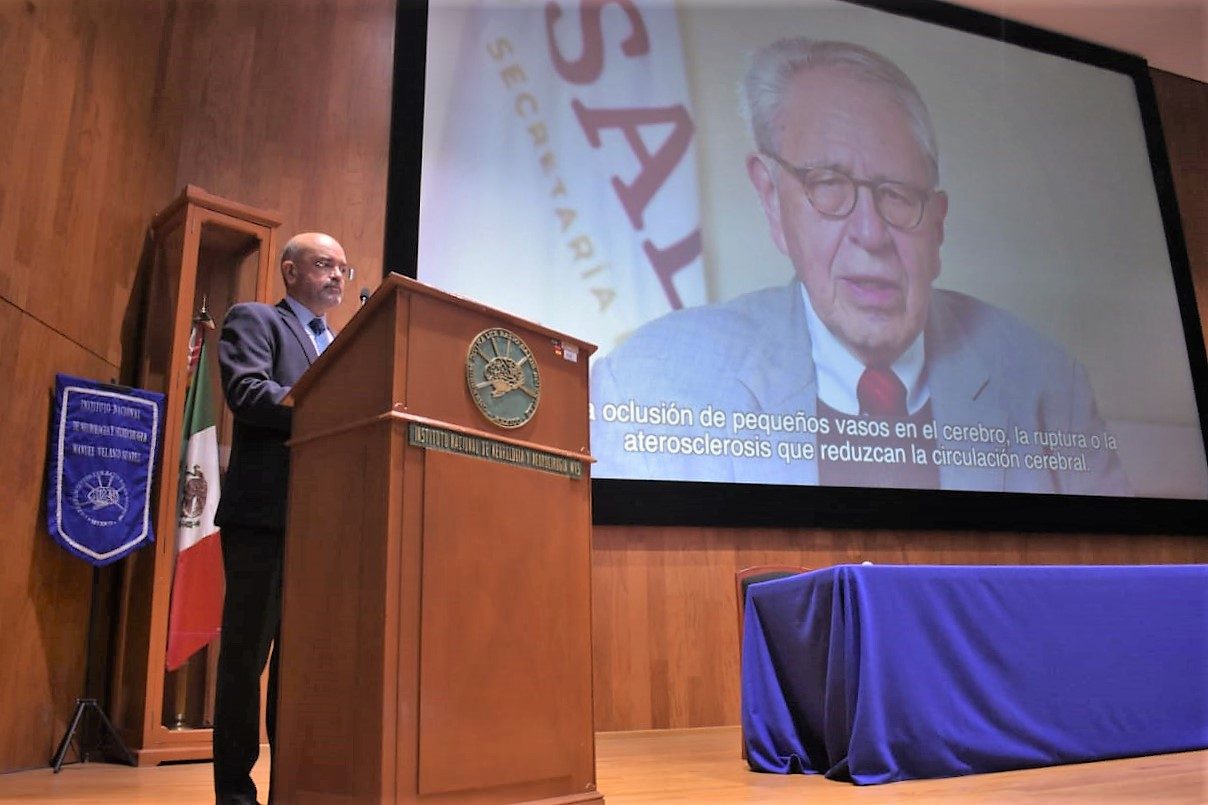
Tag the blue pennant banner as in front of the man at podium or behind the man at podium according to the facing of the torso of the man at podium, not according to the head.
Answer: behind

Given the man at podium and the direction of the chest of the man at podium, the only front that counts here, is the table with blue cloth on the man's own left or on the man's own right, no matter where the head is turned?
on the man's own left

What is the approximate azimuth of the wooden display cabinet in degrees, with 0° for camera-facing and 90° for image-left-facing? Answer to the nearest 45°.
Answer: approximately 315°

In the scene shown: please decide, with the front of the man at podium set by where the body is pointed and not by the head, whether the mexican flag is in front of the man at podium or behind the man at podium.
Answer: behind

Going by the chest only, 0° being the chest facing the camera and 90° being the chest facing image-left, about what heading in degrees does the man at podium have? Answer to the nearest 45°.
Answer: approximately 315°

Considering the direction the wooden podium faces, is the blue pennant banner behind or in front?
behind
